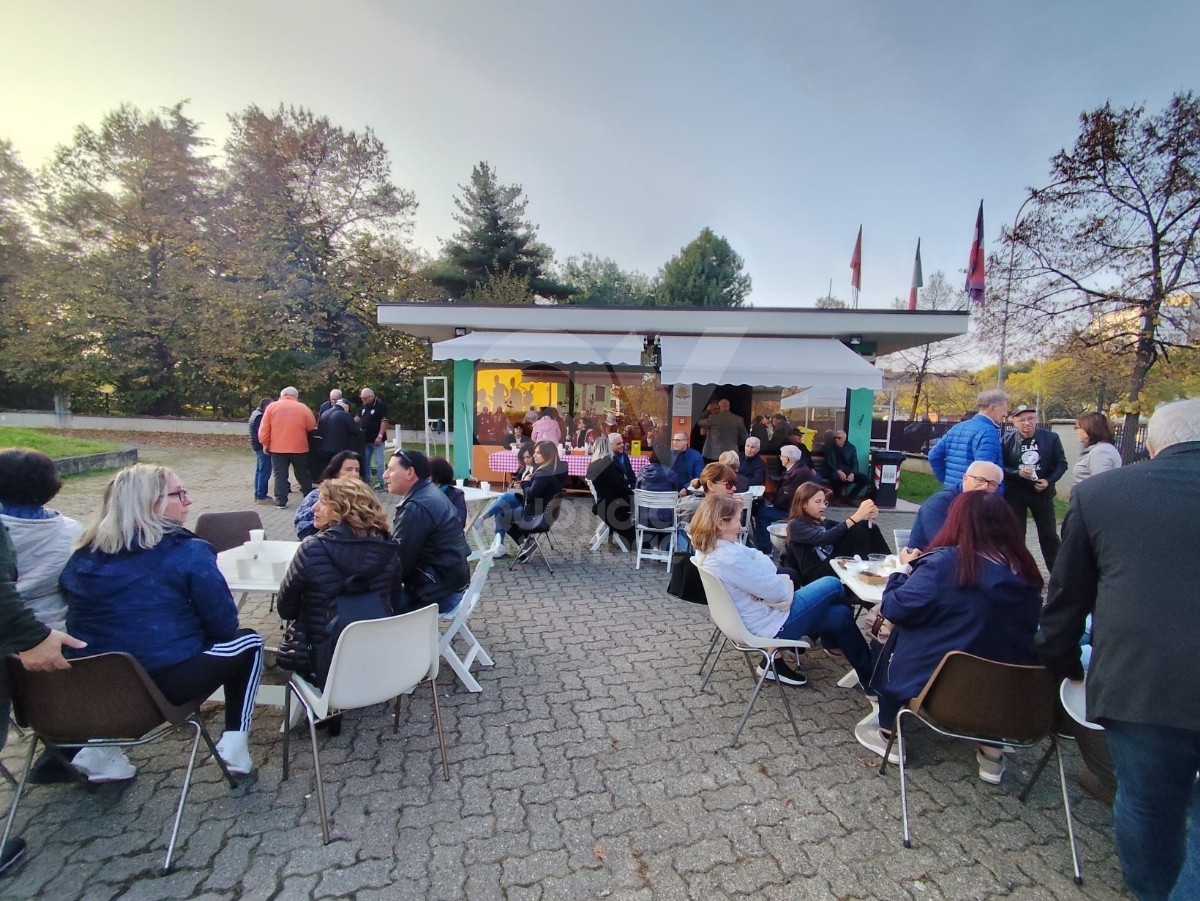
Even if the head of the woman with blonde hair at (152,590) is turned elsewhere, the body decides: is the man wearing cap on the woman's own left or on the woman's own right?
on the woman's own right

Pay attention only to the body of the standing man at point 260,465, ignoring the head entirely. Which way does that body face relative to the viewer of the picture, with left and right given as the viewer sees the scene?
facing to the right of the viewer

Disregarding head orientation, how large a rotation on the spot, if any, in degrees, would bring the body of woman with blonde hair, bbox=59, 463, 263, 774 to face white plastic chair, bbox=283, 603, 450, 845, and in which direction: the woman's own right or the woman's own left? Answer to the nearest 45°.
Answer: approximately 90° to the woman's own right

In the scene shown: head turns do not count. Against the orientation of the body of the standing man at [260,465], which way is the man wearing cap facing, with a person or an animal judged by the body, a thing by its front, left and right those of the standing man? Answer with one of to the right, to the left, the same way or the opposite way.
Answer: the opposite way

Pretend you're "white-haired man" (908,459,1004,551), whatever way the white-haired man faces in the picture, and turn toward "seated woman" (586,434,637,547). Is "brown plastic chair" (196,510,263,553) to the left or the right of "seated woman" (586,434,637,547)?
left

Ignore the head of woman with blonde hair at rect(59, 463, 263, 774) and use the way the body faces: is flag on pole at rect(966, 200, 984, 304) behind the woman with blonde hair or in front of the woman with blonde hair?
in front

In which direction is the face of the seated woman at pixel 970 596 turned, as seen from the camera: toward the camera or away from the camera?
away from the camera

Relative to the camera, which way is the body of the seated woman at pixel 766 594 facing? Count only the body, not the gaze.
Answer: to the viewer's right

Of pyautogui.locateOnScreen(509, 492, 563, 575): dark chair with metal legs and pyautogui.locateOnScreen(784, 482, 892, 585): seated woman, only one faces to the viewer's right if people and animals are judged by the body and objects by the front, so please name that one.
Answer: the seated woman

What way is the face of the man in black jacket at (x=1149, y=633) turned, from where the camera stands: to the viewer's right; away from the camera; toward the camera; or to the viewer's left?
away from the camera

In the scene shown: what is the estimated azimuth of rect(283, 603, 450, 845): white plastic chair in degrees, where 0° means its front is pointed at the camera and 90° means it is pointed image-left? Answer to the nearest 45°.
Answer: approximately 135°

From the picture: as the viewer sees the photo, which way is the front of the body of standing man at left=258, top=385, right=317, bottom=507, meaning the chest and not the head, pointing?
away from the camera
